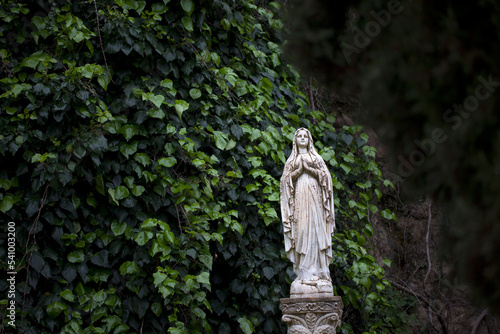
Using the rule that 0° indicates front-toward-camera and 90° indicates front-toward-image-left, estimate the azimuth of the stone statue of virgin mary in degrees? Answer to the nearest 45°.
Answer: approximately 0°
